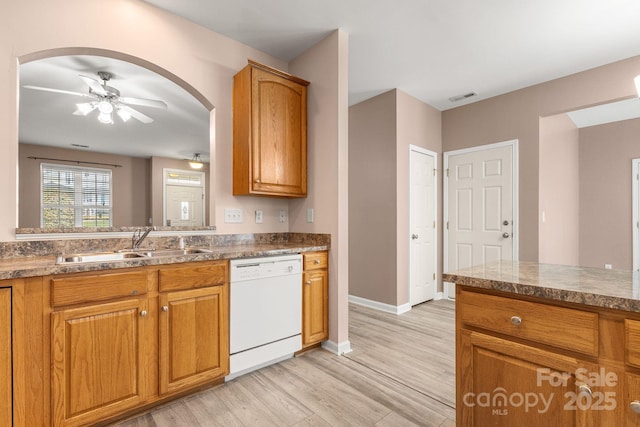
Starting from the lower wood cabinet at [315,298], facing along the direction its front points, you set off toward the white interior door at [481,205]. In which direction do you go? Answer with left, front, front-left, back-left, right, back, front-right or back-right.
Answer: left

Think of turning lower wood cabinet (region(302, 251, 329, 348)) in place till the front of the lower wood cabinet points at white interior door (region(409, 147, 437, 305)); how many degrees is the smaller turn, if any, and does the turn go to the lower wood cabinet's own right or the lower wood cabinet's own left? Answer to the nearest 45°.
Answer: approximately 90° to the lower wood cabinet's own left

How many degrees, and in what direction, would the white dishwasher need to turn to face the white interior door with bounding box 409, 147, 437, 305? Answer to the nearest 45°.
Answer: approximately 90° to its left

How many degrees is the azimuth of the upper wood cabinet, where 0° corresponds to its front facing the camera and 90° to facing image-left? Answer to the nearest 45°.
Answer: approximately 315°

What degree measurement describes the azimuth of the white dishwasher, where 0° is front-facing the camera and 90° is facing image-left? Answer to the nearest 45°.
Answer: approximately 315°
